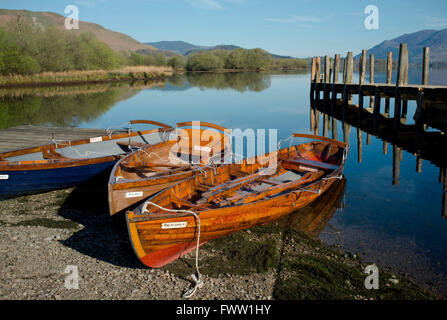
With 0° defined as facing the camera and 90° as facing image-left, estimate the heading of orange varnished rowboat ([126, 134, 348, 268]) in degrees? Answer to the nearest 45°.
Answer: approximately 45°

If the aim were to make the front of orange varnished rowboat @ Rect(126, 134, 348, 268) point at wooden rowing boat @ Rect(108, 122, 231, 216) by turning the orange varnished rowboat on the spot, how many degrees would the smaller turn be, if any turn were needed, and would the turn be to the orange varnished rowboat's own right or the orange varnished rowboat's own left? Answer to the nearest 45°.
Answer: approximately 90° to the orange varnished rowboat's own right

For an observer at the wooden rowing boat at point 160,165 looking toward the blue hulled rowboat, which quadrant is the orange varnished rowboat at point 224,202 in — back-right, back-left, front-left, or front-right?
back-left

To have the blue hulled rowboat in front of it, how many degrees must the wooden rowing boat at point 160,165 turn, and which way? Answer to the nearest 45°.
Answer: approximately 45° to its right
